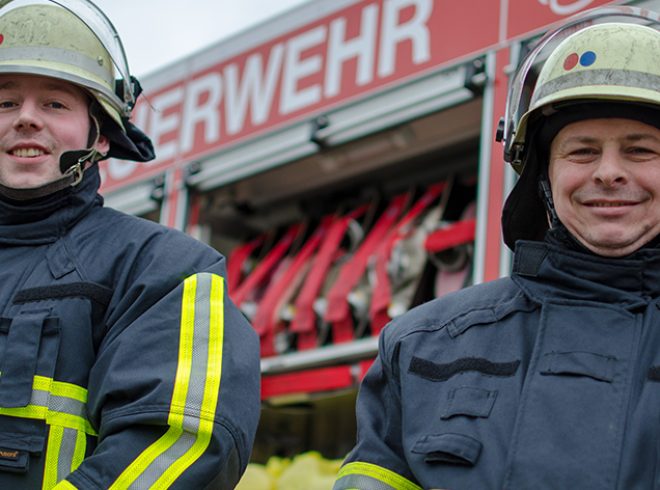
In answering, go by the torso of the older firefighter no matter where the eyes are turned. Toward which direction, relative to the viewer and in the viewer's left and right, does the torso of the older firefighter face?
facing the viewer

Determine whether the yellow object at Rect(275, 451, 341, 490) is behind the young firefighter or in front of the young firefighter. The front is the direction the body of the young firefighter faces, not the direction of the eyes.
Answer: behind

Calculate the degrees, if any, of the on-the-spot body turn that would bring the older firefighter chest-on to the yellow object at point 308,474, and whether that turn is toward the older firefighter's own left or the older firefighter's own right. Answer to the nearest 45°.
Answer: approximately 180°

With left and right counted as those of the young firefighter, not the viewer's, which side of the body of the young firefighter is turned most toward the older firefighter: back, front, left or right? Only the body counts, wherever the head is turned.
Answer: left

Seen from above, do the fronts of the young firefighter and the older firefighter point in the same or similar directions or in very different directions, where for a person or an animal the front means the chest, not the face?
same or similar directions

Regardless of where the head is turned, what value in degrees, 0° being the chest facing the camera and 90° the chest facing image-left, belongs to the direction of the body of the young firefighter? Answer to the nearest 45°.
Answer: approximately 45°

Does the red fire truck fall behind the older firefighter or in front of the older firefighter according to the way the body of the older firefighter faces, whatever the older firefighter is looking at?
behind

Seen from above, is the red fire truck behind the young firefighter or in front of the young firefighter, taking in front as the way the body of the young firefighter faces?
behind

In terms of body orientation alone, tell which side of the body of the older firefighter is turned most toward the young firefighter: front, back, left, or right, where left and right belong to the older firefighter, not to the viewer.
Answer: right
